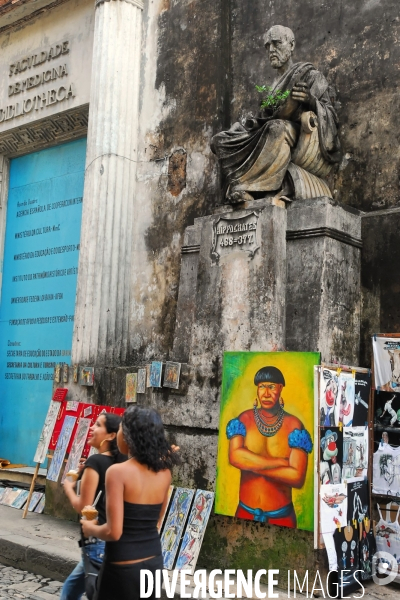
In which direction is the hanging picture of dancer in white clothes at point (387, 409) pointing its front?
toward the camera

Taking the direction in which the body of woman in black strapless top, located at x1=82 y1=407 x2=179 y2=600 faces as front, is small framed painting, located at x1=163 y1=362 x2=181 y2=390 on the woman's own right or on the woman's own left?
on the woman's own right

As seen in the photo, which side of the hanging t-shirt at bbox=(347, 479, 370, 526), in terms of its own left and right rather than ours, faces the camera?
front

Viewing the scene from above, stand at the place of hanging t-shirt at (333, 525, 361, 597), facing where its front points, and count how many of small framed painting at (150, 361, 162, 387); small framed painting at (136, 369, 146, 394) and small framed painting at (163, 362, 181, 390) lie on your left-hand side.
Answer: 0

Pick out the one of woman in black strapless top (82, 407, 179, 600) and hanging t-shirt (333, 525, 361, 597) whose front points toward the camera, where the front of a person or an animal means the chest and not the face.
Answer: the hanging t-shirt

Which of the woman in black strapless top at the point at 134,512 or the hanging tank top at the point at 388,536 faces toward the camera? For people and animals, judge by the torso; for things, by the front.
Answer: the hanging tank top

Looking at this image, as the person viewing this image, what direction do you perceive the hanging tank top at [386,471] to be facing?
facing the viewer
